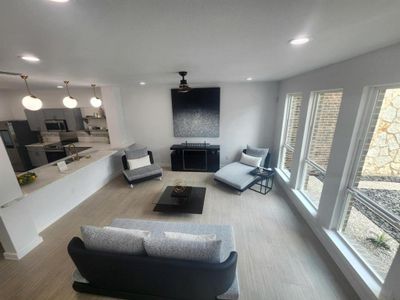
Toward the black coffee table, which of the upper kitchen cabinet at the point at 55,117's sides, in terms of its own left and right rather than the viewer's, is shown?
left

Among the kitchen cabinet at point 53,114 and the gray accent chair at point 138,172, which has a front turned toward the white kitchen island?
the kitchen cabinet

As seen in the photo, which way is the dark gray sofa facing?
away from the camera

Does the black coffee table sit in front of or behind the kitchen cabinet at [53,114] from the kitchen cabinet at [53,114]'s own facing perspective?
in front

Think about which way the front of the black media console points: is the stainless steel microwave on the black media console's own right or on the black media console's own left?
on the black media console's own right

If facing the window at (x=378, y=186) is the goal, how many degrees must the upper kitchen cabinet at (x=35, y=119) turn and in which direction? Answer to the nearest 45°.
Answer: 0° — it already faces it

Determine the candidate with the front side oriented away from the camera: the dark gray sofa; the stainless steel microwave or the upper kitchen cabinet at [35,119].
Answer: the dark gray sofa

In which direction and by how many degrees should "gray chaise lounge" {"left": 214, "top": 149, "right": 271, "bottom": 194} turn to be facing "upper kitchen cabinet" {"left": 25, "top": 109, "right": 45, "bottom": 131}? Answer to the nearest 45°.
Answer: approximately 45° to its right

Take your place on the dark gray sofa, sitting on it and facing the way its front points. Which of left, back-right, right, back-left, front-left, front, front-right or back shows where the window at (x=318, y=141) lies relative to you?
right

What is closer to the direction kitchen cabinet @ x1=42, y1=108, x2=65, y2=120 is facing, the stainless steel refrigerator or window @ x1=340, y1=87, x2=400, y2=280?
the window
